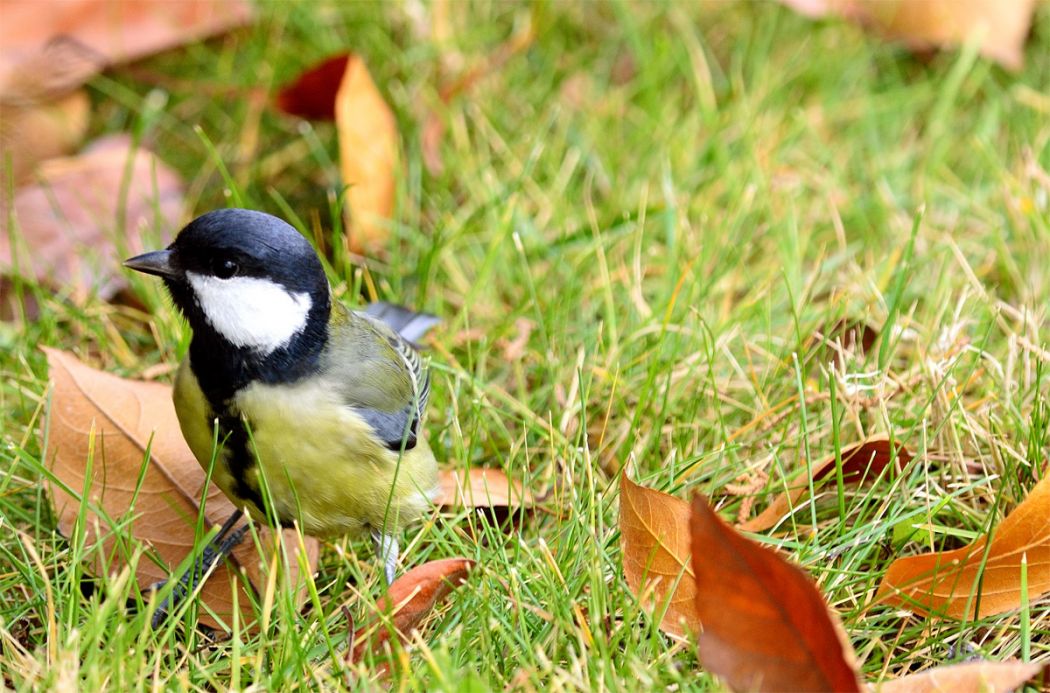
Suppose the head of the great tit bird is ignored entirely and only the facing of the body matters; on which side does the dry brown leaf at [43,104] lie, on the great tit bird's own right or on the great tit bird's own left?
on the great tit bird's own right

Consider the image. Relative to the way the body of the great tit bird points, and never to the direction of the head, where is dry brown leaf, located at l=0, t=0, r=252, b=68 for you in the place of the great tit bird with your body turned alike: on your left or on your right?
on your right

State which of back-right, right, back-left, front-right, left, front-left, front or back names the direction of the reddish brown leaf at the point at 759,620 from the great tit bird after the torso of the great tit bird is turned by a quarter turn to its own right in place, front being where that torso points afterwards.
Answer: back

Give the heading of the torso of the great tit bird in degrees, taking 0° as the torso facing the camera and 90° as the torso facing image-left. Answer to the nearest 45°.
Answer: approximately 45°

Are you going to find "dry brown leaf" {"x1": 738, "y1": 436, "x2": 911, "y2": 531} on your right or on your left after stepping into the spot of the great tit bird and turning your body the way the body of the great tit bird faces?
on your left

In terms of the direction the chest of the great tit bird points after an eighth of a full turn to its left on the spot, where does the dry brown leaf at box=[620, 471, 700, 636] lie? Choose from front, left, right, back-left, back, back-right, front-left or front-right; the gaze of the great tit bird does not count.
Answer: front-left

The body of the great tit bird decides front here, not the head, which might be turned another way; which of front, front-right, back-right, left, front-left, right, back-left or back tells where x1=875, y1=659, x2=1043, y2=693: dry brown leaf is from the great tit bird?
left

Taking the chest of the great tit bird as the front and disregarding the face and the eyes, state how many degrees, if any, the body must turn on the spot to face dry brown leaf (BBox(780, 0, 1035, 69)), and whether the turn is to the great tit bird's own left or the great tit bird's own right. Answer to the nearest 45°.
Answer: approximately 180°

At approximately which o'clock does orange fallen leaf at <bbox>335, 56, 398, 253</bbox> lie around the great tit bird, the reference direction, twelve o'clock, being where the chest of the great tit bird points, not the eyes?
The orange fallen leaf is roughly at 5 o'clock from the great tit bird.
